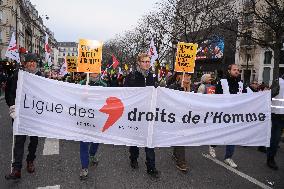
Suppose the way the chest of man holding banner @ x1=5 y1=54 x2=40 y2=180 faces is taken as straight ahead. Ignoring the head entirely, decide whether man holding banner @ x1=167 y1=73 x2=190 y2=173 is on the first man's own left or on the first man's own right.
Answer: on the first man's own left

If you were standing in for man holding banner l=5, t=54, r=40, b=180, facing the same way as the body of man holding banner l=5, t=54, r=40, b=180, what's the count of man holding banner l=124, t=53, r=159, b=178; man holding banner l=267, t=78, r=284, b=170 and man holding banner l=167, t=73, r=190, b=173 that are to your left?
3

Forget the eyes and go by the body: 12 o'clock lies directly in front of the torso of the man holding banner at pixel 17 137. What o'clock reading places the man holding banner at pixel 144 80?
the man holding banner at pixel 144 80 is roughly at 9 o'clock from the man holding banner at pixel 17 137.

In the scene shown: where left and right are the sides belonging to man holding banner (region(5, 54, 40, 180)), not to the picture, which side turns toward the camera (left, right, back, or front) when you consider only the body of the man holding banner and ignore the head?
front

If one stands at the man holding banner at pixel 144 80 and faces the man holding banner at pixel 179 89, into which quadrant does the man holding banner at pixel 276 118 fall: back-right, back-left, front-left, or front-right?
front-right

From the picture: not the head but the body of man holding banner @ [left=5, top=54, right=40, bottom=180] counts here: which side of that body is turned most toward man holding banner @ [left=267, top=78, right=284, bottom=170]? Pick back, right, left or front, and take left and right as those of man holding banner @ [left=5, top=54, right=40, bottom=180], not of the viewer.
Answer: left

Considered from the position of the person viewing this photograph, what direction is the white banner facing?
facing the viewer
